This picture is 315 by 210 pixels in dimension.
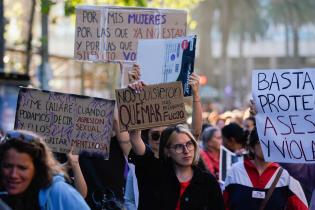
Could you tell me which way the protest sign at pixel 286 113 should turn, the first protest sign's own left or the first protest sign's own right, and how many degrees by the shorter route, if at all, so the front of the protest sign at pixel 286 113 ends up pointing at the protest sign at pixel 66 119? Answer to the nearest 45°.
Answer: approximately 90° to the first protest sign's own right

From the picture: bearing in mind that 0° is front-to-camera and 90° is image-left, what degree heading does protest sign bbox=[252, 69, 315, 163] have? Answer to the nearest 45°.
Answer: approximately 0°

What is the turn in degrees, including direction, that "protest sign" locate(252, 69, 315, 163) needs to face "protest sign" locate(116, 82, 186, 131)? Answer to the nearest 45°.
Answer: approximately 90° to its right

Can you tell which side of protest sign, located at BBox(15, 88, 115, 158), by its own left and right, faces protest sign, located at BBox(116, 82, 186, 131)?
left
